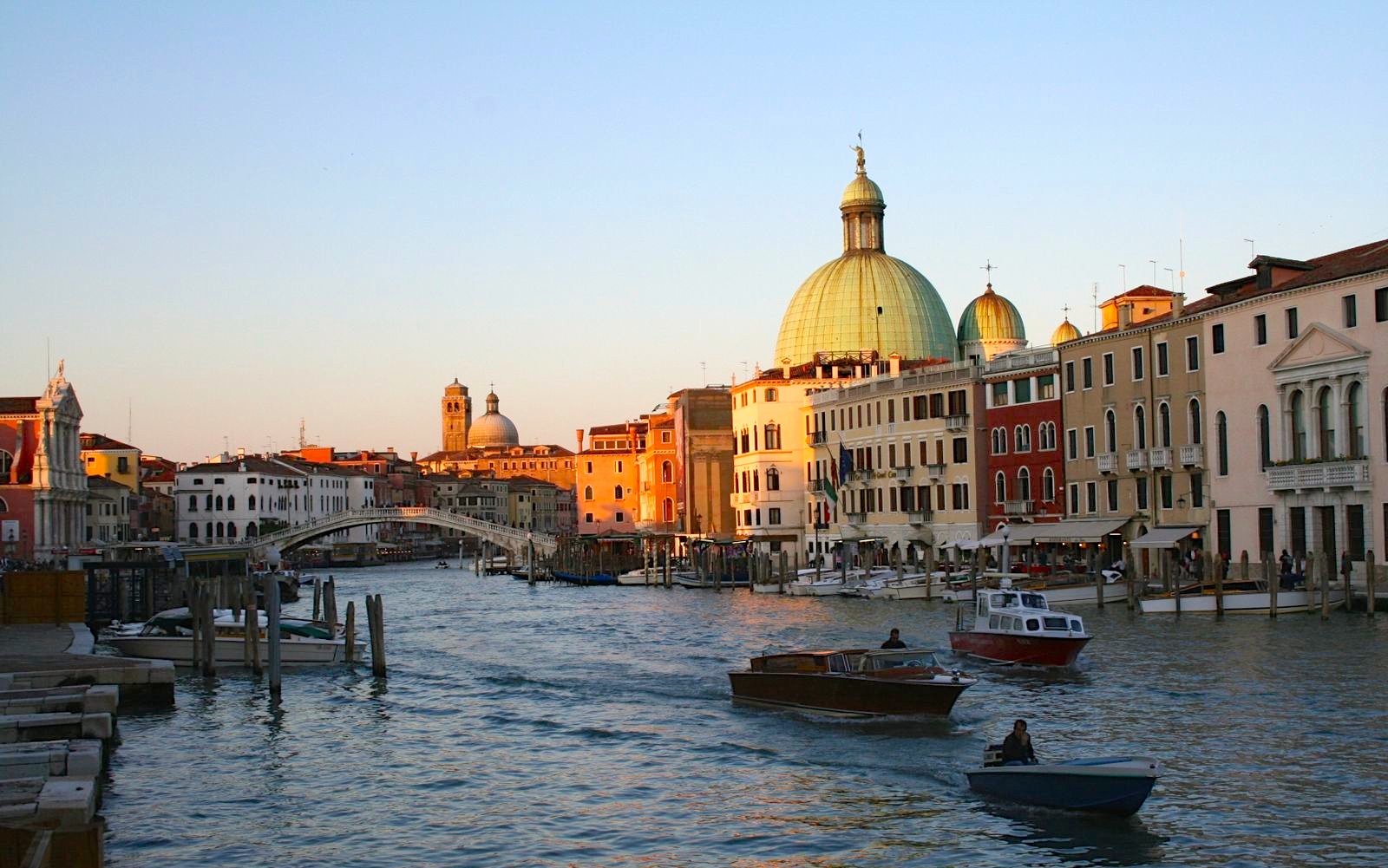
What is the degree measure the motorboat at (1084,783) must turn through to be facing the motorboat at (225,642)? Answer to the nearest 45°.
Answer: approximately 180°

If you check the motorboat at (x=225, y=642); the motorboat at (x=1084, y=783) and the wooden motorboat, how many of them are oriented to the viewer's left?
1

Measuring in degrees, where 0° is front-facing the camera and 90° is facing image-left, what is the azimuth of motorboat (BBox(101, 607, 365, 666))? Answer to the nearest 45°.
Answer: approximately 90°

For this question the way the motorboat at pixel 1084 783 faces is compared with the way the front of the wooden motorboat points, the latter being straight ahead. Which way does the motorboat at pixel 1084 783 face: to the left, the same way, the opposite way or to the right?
the same way

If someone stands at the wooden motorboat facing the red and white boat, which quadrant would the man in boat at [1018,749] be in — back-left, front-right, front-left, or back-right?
back-right

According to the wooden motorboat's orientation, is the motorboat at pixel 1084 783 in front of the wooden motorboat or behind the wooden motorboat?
in front

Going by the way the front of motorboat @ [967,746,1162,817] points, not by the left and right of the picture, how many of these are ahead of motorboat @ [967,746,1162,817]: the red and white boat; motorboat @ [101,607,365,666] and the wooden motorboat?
0

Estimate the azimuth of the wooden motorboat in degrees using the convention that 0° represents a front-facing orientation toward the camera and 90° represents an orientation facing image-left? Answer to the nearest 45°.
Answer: approximately 315°

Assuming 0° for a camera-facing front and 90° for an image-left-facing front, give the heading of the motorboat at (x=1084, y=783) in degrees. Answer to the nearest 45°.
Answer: approximately 315°

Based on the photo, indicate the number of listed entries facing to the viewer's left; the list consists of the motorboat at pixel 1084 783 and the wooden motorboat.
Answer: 0

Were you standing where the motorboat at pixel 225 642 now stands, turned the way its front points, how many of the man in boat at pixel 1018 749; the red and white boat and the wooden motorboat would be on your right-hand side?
0

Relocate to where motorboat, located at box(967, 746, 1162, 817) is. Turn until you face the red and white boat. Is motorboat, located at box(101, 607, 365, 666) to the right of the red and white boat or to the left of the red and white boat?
left

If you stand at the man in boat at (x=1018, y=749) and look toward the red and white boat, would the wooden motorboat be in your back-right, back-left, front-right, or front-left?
front-left

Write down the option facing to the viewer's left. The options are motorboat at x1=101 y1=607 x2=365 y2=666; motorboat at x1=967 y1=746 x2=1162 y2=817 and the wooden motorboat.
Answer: motorboat at x1=101 y1=607 x2=365 y2=666

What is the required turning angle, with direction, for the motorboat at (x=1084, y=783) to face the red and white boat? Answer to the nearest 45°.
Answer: approximately 135° to its left

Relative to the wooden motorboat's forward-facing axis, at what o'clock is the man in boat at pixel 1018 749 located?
The man in boat is roughly at 1 o'clock from the wooden motorboat.
